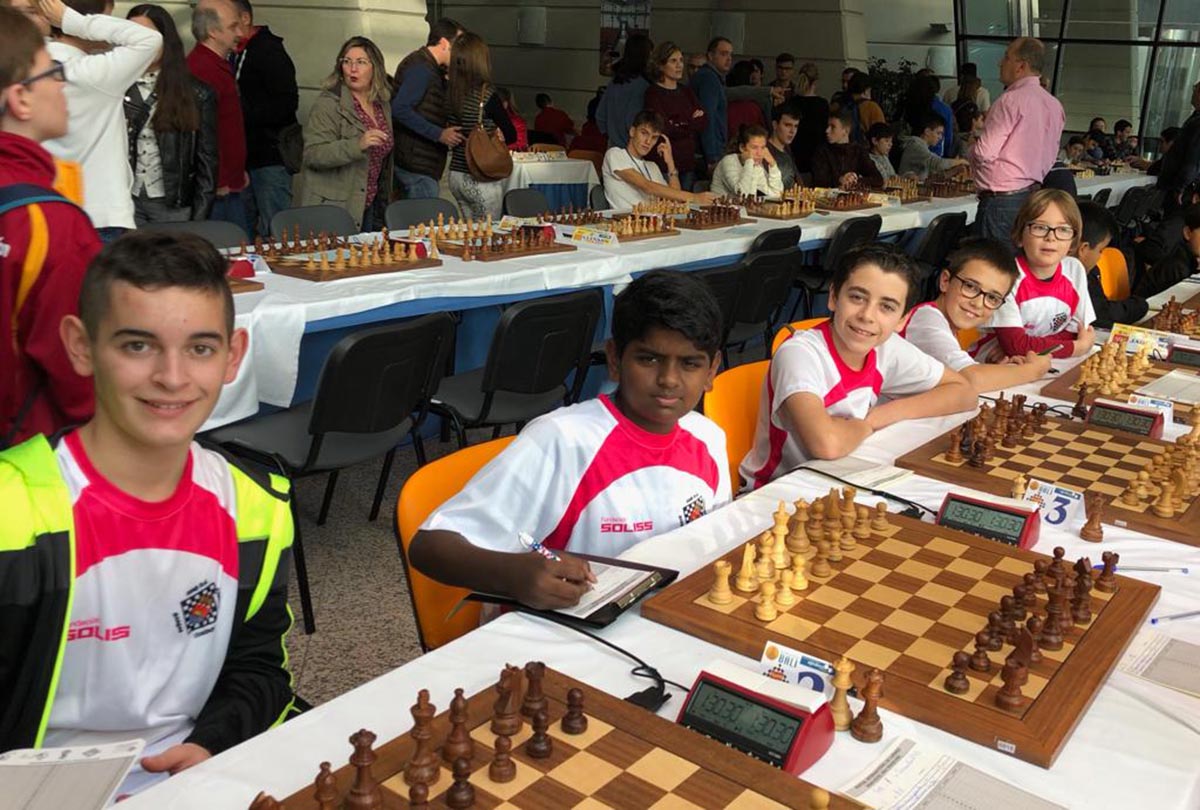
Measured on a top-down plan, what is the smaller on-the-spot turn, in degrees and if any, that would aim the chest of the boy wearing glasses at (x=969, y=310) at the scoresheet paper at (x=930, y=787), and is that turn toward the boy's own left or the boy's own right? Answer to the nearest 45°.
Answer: approximately 45° to the boy's own right

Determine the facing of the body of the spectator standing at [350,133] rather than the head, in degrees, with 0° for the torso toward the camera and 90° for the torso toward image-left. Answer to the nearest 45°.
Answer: approximately 315°

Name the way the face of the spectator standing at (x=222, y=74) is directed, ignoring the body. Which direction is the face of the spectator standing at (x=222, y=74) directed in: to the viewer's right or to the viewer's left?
to the viewer's right

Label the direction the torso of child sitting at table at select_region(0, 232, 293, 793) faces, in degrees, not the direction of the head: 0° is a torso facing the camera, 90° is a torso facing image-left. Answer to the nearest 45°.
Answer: approximately 0°

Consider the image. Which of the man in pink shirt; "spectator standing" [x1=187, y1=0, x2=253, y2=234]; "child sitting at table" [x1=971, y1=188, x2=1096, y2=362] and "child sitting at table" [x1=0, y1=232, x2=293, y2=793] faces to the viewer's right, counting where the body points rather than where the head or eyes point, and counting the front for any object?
the spectator standing

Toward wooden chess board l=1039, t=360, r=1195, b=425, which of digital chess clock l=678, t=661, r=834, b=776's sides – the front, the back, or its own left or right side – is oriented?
back
